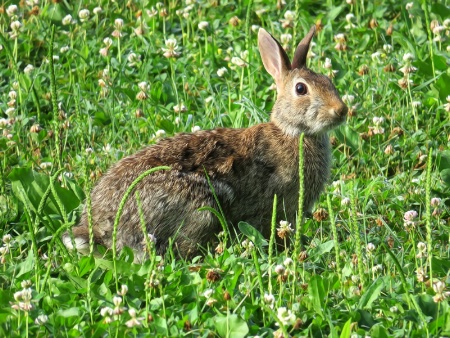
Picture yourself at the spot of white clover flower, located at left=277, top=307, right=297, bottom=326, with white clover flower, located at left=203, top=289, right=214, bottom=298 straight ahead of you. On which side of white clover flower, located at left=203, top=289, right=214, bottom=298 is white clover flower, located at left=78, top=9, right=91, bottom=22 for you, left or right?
right

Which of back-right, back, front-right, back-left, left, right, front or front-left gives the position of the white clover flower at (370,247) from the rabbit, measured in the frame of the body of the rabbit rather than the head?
front-right

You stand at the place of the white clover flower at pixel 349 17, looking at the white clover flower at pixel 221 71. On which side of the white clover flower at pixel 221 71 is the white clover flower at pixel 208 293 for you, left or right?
left

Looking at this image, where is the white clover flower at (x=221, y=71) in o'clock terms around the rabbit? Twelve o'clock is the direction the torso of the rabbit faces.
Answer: The white clover flower is roughly at 9 o'clock from the rabbit.

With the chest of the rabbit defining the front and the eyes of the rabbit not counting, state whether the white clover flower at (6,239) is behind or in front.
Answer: behind

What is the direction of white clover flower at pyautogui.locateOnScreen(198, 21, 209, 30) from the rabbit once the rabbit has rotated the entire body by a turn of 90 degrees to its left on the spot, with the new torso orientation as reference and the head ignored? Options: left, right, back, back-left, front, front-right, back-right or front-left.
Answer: front

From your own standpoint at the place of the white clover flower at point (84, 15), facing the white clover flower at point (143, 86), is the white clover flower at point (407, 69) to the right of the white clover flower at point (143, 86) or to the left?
left

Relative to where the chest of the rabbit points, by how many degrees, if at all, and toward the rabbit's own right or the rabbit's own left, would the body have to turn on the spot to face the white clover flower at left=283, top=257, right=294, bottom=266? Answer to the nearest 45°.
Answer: approximately 90° to the rabbit's own right

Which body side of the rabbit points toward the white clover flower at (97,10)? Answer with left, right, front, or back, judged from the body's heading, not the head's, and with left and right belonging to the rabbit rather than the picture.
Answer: left

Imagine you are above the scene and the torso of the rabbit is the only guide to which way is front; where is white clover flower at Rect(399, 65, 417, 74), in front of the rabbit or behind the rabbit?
in front

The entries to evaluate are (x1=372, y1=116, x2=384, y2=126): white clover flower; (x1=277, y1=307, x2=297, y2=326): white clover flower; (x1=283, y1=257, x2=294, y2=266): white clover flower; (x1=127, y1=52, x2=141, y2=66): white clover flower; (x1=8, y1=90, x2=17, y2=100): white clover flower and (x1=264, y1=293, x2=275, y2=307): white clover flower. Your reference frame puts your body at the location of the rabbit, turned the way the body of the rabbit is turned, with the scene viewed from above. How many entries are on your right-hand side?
3

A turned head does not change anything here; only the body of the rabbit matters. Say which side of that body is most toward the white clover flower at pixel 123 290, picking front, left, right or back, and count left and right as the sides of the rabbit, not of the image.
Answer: right

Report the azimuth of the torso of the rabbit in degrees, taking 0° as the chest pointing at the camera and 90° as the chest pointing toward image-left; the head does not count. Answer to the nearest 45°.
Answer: approximately 270°

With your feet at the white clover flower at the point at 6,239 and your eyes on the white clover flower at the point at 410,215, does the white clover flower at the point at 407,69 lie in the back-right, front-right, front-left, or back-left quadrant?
front-left

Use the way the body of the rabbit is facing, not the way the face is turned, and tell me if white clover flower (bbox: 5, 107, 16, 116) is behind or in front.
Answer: behind

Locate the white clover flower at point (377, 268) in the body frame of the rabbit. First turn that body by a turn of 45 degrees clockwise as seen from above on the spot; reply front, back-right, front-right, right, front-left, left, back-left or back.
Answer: front

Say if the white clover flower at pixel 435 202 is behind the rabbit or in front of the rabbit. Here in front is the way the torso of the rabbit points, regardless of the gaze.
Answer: in front

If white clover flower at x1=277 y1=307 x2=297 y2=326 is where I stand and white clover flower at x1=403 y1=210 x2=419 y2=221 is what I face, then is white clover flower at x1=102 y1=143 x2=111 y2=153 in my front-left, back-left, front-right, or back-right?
front-left
